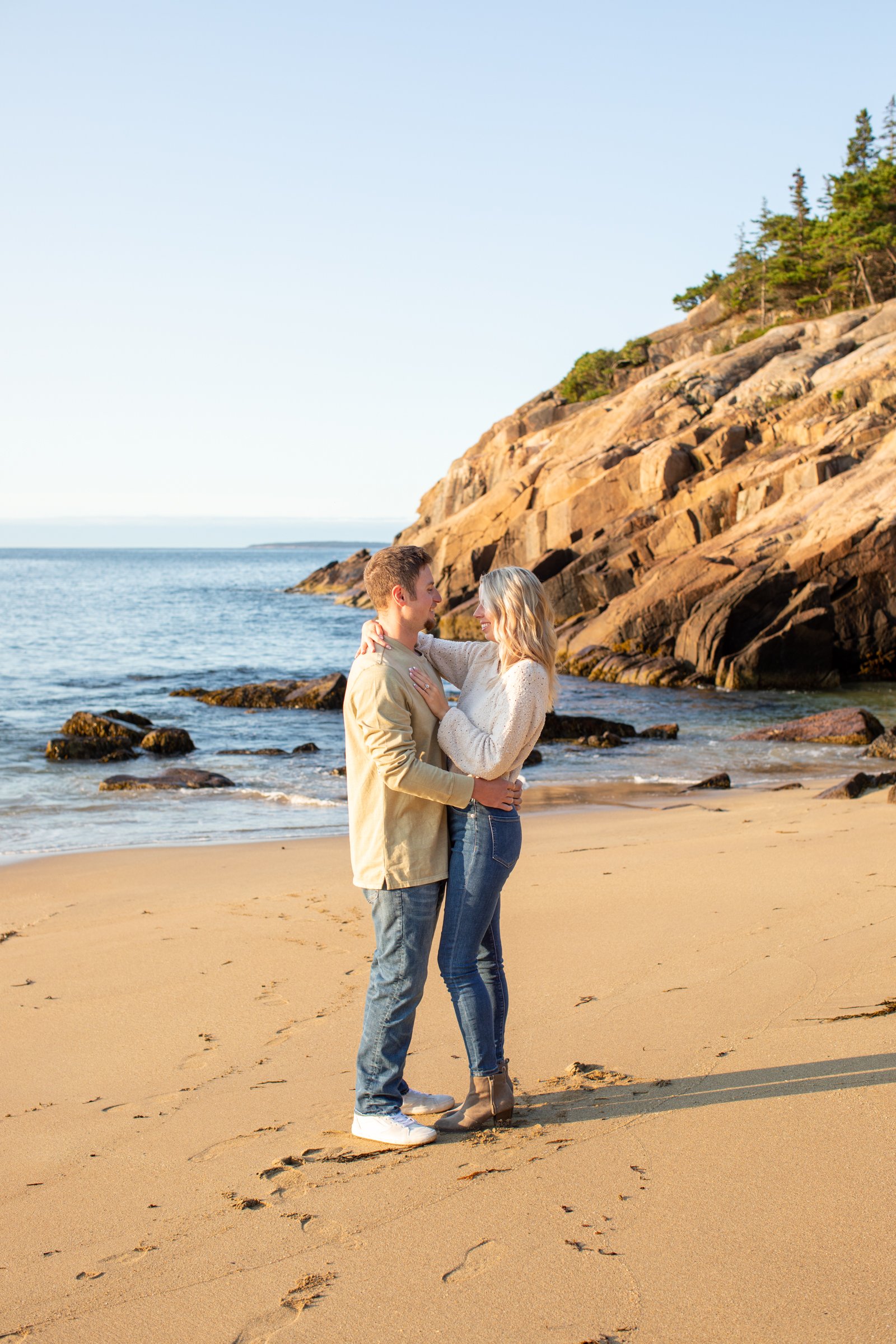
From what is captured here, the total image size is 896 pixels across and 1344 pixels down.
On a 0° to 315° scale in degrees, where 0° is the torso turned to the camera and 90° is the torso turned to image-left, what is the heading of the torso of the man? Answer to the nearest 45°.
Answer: approximately 270°

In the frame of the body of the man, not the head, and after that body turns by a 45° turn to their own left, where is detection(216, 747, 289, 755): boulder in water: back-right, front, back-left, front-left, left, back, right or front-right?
front-left

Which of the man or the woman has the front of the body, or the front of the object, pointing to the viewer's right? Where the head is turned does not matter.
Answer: the man

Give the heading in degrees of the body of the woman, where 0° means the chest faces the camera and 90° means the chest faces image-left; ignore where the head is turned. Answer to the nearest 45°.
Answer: approximately 90°

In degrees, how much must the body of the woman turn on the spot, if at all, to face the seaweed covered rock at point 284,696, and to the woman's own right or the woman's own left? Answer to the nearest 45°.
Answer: approximately 90° to the woman's own right

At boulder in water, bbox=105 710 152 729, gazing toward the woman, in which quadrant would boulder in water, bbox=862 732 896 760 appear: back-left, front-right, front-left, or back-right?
front-left

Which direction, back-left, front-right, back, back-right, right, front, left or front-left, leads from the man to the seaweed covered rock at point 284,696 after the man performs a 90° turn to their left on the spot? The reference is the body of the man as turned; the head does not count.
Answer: front

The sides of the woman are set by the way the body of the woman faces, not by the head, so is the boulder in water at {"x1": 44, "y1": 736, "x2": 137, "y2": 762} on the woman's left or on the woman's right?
on the woman's right

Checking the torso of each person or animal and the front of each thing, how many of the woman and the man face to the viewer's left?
1

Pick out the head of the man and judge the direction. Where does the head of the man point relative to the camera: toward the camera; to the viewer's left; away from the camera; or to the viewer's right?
to the viewer's right

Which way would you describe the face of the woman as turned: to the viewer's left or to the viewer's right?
to the viewer's left

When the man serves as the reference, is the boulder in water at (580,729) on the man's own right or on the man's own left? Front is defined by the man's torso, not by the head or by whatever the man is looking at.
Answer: on the man's own left

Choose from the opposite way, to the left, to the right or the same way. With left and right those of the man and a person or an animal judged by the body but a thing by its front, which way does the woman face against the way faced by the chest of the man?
the opposite way
